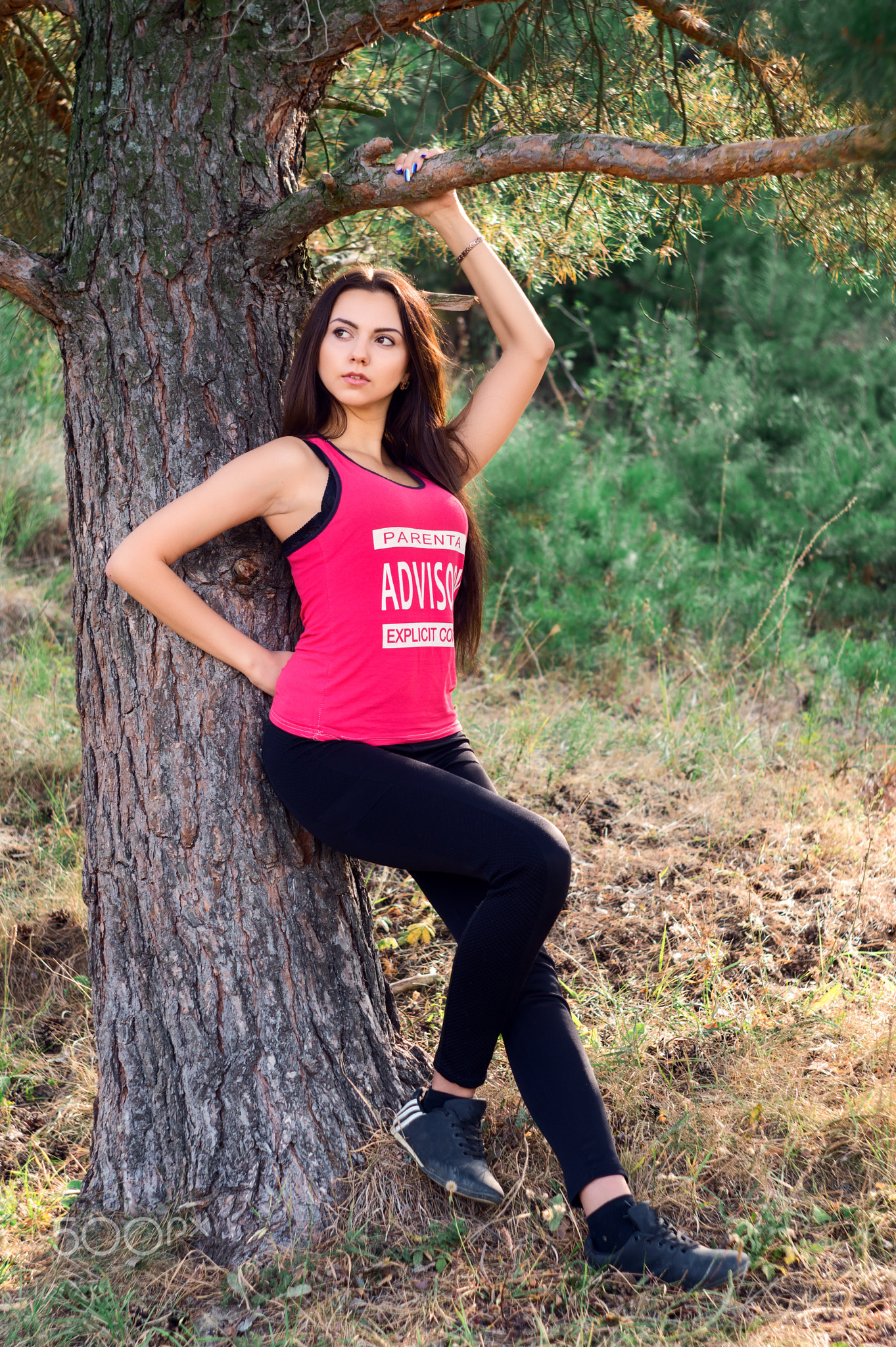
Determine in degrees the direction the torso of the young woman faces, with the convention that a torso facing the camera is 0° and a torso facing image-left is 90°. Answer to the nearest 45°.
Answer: approximately 315°

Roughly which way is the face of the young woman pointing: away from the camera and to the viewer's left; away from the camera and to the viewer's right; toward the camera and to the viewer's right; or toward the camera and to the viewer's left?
toward the camera and to the viewer's left
